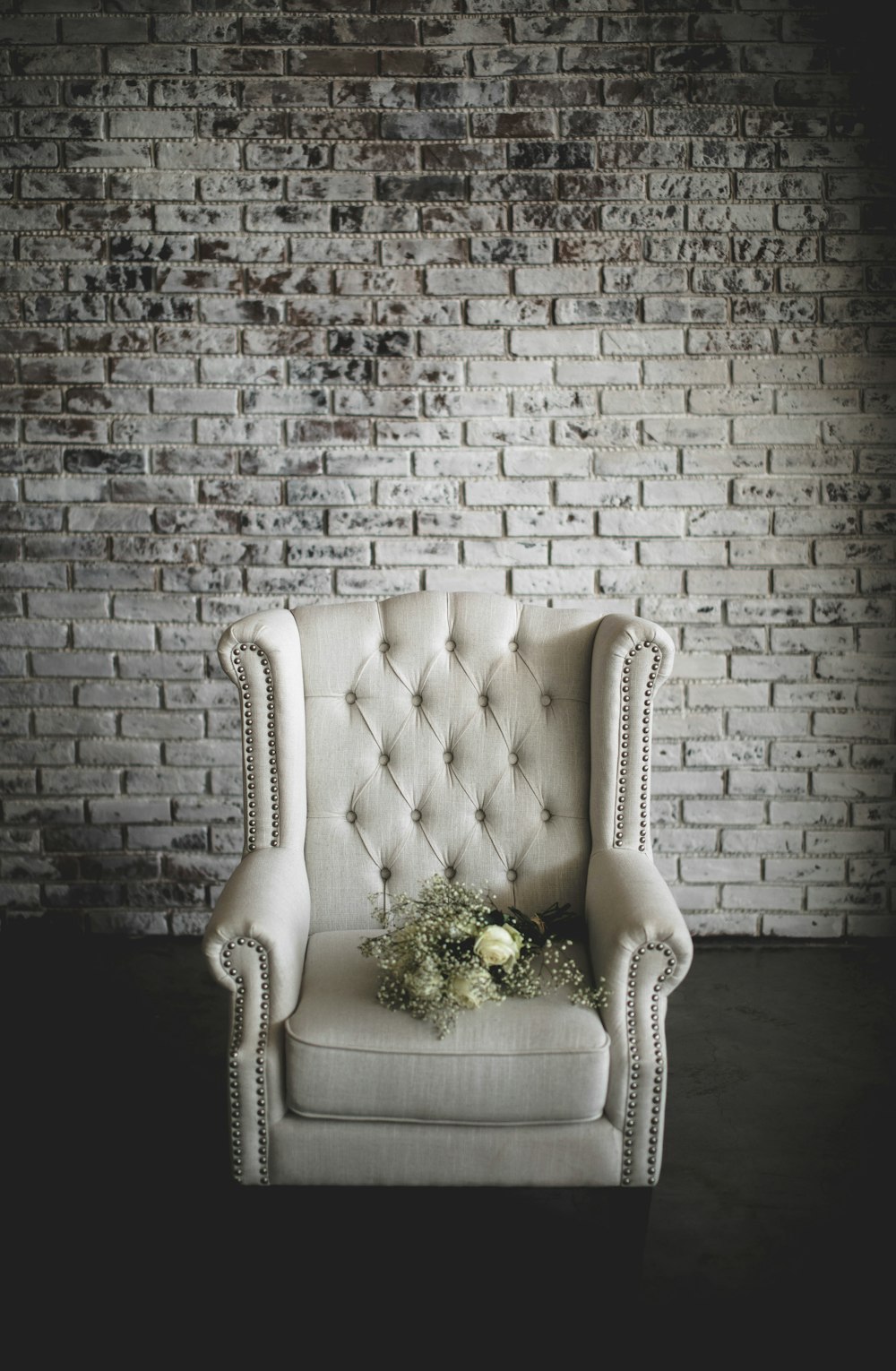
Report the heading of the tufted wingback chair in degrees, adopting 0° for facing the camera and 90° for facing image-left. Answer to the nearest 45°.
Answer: approximately 0°
